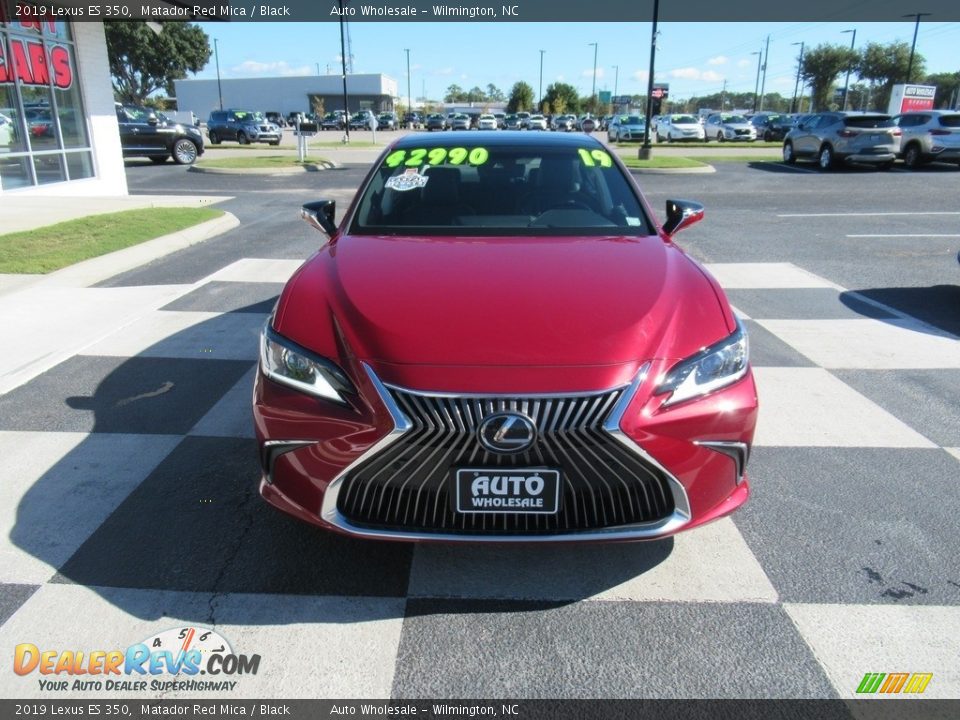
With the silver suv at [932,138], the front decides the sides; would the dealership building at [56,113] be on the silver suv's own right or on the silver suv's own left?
on the silver suv's own left

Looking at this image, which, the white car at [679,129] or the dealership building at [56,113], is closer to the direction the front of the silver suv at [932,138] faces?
the white car

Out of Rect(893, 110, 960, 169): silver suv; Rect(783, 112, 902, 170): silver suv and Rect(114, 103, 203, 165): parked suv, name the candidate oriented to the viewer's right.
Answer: the parked suv

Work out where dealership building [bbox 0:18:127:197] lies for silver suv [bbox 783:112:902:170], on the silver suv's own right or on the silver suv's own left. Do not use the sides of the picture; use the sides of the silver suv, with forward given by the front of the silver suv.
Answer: on the silver suv's own left

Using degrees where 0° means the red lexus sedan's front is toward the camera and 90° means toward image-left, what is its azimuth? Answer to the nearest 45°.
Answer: approximately 0°

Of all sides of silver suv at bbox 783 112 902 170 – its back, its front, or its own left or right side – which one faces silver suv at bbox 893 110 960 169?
right

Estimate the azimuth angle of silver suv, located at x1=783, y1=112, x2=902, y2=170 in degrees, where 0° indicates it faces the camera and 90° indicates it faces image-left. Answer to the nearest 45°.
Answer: approximately 135°

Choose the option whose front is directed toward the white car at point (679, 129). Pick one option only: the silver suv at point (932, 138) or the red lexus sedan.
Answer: the silver suv

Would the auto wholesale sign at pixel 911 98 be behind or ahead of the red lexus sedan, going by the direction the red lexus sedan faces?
behind

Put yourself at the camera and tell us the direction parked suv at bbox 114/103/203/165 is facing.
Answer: facing to the right of the viewer
